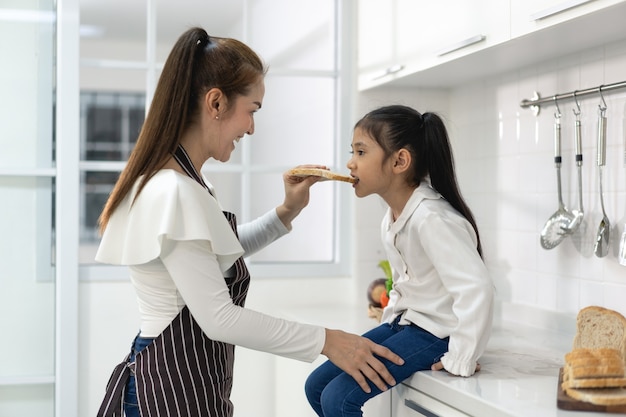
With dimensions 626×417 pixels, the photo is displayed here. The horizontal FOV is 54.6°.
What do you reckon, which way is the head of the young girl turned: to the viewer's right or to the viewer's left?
to the viewer's left

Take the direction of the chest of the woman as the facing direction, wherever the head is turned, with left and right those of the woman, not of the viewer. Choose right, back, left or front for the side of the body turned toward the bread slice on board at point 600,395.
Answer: front

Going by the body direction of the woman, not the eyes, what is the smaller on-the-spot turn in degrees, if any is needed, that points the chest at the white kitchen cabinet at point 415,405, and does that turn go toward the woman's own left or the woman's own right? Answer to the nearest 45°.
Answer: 0° — they already face it

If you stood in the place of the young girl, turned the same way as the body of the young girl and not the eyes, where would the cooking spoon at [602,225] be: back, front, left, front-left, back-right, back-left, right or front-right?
back-right

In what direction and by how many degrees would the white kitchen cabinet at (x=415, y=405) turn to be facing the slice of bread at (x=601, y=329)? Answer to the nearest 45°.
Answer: approximately 135° to its left

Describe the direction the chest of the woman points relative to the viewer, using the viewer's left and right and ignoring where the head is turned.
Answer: facing to the right of the viewer

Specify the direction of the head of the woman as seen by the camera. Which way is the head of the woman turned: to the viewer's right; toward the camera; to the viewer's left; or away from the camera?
to the viewer's right

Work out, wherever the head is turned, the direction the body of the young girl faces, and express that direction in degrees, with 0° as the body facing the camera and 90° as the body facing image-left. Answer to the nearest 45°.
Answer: approximately 90°

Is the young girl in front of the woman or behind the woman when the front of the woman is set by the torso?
in front
